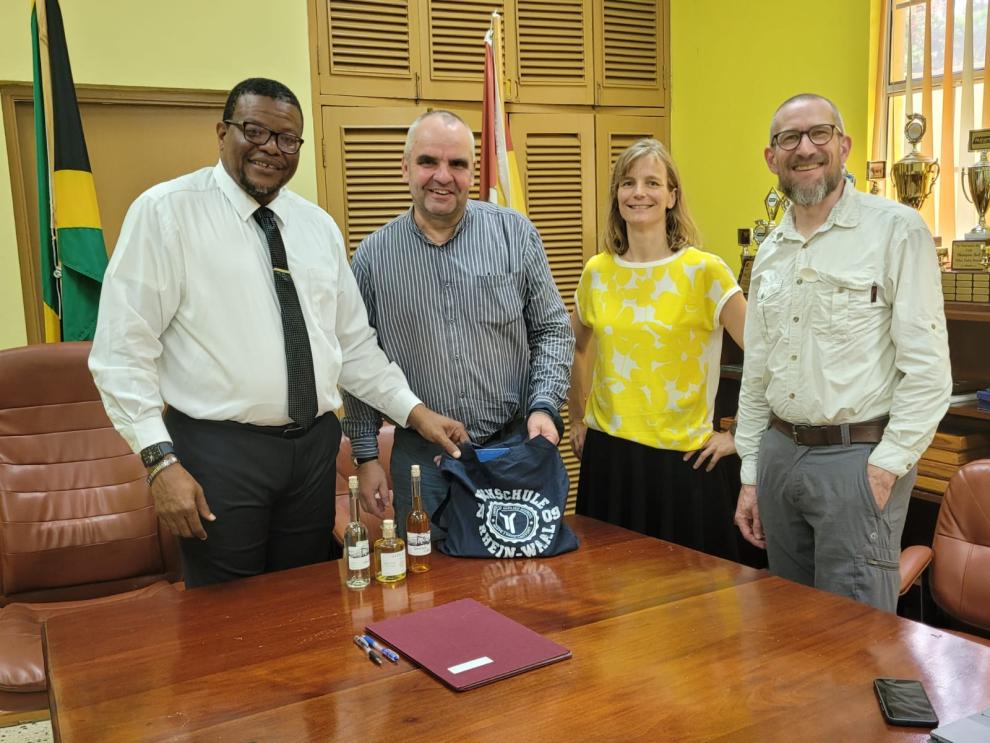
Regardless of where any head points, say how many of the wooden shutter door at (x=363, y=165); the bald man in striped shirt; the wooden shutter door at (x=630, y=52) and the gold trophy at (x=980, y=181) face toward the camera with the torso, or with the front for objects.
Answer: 4

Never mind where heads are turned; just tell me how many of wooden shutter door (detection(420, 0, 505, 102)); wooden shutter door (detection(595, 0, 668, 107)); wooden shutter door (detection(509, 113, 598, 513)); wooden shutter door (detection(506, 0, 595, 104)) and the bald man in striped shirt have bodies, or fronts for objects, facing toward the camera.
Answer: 5

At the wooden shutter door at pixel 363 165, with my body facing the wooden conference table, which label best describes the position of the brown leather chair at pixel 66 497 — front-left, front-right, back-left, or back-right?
front-right

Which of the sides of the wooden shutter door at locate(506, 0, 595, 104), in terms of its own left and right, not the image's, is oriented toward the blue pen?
front

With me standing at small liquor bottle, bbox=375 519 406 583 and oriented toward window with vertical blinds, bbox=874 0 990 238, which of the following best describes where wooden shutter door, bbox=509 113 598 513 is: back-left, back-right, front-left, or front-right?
front-left

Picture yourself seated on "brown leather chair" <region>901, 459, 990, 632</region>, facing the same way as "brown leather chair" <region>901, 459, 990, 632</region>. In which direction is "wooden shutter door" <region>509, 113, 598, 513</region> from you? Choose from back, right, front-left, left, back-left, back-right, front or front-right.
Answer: right

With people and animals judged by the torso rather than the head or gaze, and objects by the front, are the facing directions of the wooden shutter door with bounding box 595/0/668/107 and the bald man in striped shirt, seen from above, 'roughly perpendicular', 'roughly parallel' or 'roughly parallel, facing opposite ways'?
roughly parallel

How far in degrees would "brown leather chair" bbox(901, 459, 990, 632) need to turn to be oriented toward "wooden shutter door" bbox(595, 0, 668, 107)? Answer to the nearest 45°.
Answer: approximately 90° to its right

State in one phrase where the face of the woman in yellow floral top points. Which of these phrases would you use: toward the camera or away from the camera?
toward the camera

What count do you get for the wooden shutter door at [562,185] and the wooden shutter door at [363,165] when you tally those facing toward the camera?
2

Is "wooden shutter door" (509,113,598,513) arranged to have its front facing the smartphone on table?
yes

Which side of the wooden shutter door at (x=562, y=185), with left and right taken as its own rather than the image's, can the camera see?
front

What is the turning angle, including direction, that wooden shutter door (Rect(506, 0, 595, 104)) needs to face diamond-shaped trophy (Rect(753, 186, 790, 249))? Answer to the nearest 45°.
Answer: approximately 45° to its left

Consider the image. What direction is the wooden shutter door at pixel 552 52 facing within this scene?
toward the camera

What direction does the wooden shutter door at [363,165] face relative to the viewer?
toward the camera
